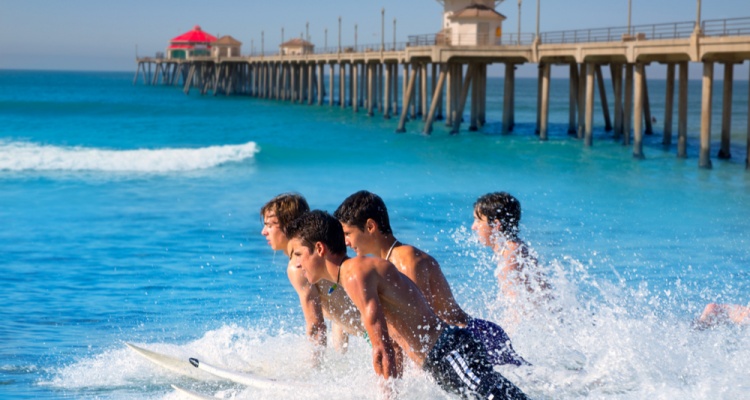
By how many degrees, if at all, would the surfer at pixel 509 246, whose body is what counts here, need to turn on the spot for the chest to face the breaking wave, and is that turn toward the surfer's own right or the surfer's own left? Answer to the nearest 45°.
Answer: approximately 45° to the surfer's own right

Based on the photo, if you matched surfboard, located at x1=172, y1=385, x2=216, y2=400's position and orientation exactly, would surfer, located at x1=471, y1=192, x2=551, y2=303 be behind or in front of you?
behind

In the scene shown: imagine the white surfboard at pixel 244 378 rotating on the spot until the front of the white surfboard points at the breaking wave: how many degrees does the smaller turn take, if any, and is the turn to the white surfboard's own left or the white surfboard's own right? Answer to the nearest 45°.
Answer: approximately 90° to the white surfboard's own right

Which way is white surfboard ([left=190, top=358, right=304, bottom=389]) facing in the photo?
to the viewer's left

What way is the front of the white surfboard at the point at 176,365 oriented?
to the viewer's left

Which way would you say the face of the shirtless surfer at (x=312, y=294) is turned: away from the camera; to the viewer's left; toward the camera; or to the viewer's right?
to the viewer's left

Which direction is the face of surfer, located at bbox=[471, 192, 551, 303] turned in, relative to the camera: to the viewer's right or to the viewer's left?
to the viewer's left

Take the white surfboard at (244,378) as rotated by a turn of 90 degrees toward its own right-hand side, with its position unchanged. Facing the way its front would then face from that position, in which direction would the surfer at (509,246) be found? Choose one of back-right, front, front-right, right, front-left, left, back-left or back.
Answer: right

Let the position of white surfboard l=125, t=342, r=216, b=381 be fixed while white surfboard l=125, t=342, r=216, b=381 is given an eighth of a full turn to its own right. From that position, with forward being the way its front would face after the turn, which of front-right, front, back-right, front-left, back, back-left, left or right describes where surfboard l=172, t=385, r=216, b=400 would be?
back-left

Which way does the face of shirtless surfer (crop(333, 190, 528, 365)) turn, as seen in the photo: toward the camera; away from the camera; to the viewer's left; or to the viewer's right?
to the viewer's left

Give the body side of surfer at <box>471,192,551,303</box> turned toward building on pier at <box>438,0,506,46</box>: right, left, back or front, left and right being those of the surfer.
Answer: right

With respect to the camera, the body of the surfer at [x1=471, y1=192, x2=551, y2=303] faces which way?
to the viewer's left

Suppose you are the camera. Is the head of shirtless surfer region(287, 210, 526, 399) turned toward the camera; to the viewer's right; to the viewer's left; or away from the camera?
to the viewer's left

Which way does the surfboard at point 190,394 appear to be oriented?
to the viewer's left
